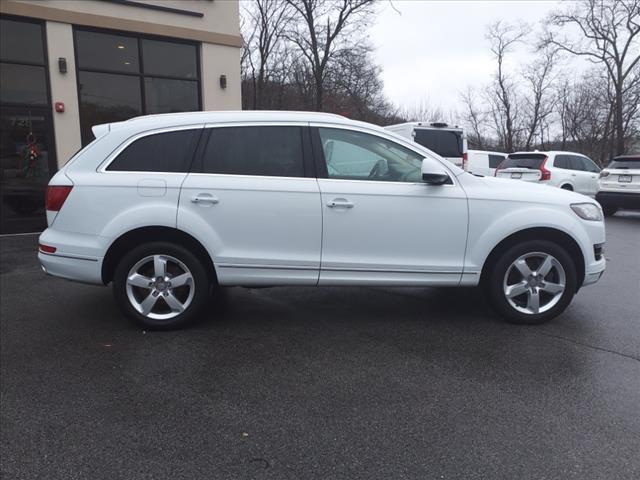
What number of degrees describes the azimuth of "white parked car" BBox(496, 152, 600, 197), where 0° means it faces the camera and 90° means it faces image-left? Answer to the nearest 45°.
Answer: approximately 225°

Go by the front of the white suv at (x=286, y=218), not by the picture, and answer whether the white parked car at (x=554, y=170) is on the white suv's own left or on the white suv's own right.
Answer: on the white suv's own left

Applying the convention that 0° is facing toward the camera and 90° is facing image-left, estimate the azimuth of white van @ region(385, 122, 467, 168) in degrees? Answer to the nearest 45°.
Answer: approximately 135°

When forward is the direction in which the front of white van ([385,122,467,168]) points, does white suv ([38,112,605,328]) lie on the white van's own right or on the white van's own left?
on the white van's own left

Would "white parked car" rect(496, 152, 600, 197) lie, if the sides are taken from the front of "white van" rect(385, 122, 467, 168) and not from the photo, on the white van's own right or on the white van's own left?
on the white van's own right

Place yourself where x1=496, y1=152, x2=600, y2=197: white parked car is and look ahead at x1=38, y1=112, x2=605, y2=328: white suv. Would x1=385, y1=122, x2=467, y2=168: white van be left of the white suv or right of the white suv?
right

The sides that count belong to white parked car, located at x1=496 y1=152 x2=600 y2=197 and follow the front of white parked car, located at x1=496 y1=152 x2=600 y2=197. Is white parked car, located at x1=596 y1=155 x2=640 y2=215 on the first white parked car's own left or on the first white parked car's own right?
on the first white parked car's own right

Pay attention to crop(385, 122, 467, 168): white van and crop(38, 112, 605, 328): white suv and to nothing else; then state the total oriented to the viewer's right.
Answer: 1

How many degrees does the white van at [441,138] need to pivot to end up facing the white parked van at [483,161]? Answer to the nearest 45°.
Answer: approximately 45° to its right

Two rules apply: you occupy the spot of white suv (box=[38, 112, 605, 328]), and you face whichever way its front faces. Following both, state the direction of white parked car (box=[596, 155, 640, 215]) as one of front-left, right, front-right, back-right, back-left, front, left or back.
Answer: front-left

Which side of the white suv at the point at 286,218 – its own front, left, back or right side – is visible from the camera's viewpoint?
right
